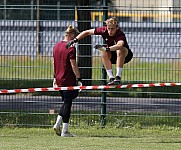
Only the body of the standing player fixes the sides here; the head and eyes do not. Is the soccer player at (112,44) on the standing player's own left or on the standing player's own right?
on the standing player's own right

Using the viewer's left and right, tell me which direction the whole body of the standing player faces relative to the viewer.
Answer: facing away from the viewer and to the right of the viewer

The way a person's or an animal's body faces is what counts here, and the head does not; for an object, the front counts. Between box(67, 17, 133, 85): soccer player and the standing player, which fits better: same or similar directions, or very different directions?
very different directions

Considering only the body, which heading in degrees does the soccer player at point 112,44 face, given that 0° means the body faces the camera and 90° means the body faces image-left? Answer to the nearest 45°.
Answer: approximately 45°
